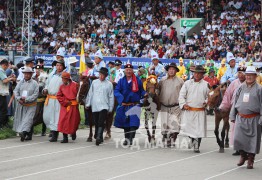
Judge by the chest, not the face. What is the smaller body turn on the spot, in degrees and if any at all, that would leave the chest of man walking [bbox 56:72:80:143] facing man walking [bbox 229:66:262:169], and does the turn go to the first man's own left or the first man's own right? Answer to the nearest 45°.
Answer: approximately 90° to the first man's own left

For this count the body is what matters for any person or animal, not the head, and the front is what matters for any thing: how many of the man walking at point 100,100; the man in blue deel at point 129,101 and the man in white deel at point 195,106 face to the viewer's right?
0

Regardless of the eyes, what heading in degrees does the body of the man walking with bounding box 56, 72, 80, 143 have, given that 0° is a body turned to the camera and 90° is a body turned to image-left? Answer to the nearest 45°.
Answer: approximately 45°

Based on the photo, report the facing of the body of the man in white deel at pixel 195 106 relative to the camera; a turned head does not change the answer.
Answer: toward the camera

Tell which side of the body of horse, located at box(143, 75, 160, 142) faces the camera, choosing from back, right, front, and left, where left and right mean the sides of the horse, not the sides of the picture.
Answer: front

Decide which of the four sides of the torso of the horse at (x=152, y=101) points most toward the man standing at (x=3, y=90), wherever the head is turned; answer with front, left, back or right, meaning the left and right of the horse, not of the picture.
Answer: right

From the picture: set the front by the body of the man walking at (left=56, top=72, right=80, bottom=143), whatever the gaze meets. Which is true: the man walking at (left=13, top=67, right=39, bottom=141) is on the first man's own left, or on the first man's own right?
on the first man's own right

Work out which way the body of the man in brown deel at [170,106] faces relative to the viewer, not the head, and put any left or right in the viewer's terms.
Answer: facing the viewer
